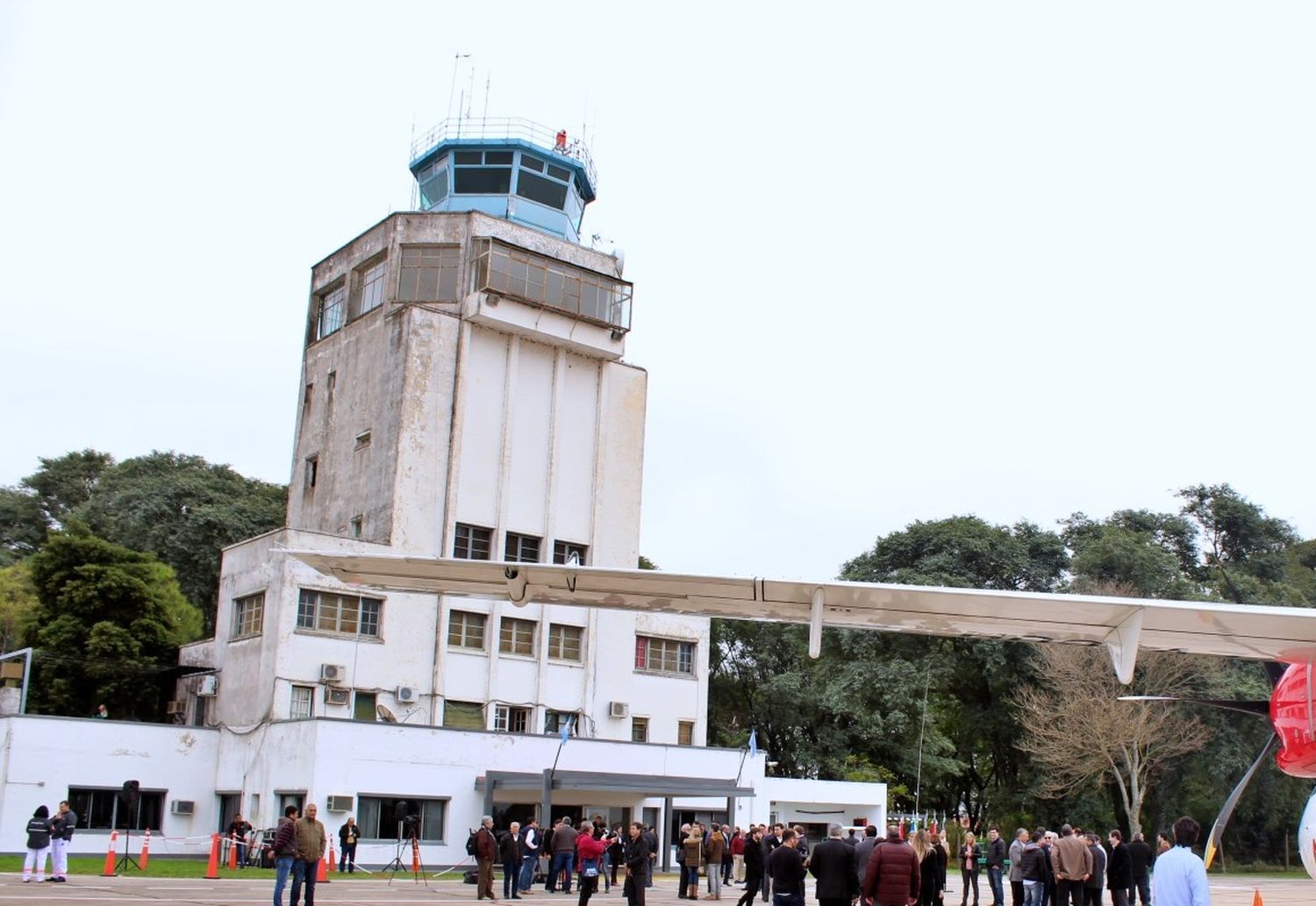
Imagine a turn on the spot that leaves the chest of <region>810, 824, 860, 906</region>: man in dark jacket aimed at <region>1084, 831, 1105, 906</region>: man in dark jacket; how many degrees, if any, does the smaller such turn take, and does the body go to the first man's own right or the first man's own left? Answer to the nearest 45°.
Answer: approximately 45° to the first man's own right

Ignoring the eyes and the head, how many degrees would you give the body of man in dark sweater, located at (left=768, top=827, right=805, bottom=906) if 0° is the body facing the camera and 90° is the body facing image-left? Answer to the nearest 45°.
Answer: approximately 225°

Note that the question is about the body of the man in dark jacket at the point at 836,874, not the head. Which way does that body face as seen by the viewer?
away from the camera

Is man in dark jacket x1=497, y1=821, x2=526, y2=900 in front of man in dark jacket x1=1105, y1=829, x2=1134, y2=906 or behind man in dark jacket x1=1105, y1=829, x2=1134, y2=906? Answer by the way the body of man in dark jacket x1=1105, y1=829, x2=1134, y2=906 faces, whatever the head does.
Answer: in front

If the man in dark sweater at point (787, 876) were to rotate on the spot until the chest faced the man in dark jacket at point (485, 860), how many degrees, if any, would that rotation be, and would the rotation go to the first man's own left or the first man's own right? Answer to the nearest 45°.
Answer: approximately 90° to the first man's own left

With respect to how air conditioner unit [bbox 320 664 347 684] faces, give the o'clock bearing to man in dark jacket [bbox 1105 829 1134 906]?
The man in dark jacket is roughly at 11 o'clock from the air conditioner unit.

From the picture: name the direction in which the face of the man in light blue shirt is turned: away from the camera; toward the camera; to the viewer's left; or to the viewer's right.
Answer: away from the camera

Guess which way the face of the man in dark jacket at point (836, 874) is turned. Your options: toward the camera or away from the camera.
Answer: away from the camera

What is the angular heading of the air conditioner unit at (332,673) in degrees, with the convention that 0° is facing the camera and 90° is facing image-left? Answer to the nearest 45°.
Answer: approximately 0°

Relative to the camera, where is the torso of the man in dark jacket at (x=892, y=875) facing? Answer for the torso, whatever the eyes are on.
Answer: away from the camera
